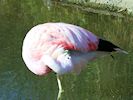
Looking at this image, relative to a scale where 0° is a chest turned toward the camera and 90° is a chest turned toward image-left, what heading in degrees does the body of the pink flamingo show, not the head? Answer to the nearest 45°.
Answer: approximately 90°
